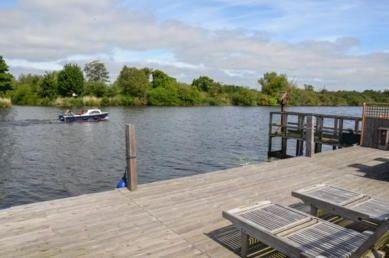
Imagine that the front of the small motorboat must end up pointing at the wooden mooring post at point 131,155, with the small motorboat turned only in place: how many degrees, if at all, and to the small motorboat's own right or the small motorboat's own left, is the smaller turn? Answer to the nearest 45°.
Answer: approximately 90° to the small motorboat's own right

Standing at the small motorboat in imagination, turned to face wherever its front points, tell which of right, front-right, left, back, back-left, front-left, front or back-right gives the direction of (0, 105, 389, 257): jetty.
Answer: right

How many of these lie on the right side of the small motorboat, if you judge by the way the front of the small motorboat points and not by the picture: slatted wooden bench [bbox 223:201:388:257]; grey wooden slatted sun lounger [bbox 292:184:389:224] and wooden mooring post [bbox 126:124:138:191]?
3

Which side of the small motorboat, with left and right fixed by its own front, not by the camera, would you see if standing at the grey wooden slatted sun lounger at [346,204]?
right

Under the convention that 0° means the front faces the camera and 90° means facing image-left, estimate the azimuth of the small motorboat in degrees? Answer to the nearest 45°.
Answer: approximately 270°

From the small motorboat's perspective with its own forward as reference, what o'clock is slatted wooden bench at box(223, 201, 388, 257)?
The slatted wooden bench is roughly at 3 o'clock from the small motorboat.
